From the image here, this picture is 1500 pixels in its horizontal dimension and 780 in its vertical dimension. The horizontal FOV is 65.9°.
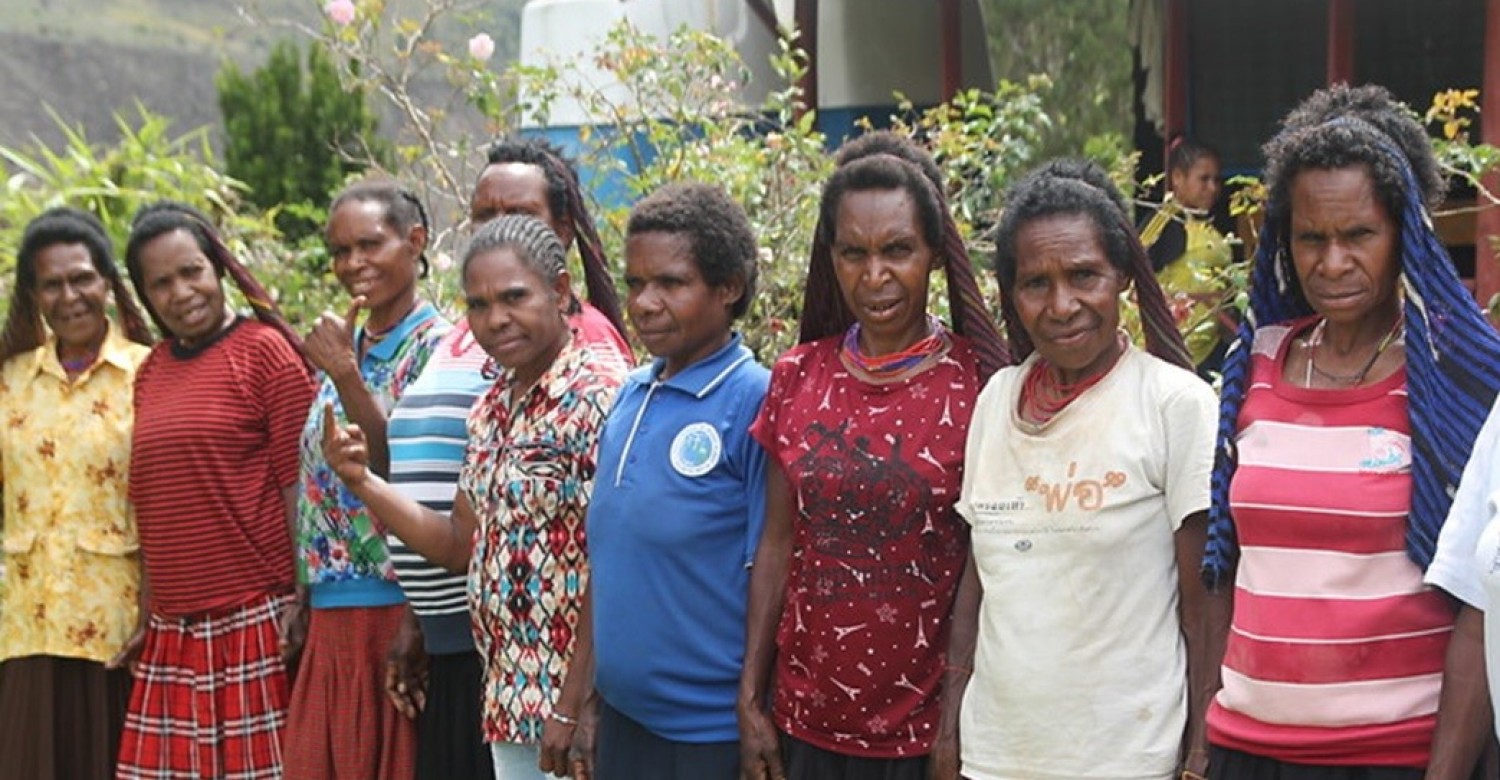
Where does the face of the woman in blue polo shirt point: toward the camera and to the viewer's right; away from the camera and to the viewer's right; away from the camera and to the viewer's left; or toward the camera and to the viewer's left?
toward the camera and to the viewer's left

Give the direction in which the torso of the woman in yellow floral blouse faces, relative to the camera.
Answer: toward the camera

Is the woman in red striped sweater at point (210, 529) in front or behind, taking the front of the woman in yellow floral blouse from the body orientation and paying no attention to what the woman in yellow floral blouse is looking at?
in front

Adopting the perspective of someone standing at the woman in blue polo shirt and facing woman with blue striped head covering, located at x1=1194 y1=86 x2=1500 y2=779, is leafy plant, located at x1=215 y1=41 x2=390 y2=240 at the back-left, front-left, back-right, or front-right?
back-left

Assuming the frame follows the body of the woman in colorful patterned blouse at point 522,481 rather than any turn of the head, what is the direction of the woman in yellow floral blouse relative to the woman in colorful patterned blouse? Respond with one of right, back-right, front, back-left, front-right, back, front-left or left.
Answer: right

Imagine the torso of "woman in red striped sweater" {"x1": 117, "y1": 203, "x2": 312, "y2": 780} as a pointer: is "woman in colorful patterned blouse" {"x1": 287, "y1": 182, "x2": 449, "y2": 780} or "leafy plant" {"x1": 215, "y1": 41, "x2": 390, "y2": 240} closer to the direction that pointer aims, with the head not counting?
the woman in colorful patterned blouse

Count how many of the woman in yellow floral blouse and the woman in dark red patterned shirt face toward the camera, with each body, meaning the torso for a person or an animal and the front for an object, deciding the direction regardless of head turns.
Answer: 2

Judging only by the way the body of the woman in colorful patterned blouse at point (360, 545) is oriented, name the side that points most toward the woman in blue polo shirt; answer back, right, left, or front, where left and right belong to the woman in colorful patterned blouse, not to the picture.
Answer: left

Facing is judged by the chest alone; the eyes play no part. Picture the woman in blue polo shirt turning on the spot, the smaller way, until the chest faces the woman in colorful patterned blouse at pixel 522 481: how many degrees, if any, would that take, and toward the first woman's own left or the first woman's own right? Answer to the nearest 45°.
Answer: approximately 90° to the first woman's own right

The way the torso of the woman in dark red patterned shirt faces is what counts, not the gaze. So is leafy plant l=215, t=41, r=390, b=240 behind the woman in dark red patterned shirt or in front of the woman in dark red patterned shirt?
behind

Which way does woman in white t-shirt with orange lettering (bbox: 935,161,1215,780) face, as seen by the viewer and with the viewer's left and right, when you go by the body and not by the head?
facing the viewer and to the left of the viewer

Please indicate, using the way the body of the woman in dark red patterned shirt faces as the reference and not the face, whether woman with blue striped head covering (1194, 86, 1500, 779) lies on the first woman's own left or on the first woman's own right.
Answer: on the first woman's own left

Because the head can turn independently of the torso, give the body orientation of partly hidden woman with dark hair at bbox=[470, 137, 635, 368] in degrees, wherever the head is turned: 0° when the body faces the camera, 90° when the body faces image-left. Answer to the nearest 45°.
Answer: approximately 45°

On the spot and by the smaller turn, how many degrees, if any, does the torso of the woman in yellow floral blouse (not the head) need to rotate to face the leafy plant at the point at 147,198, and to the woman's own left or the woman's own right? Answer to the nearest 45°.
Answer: approximately 180°

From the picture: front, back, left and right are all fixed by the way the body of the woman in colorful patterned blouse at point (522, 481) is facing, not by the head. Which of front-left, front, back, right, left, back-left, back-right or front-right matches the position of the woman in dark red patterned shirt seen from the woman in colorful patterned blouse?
left

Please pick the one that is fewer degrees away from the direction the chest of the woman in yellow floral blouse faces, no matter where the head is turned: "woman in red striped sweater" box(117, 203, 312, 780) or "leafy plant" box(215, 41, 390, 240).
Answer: the woman in red striped sweater

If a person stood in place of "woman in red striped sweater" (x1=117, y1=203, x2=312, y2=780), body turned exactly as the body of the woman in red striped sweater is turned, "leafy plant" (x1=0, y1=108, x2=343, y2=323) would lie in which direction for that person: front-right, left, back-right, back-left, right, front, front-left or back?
back-right
